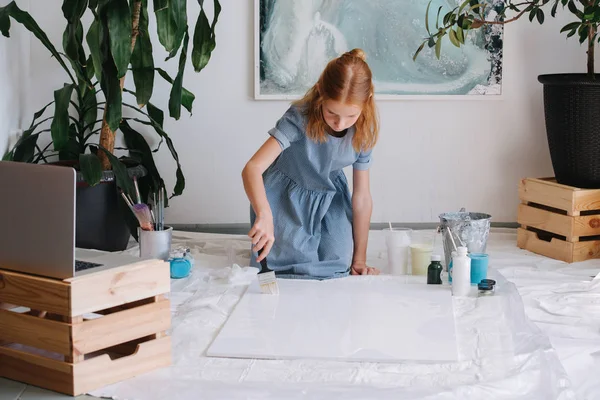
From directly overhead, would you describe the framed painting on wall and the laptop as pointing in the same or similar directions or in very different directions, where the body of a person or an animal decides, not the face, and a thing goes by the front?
very different directions

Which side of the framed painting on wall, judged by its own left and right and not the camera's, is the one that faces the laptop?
front

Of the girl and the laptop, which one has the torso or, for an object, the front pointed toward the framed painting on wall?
the laptop

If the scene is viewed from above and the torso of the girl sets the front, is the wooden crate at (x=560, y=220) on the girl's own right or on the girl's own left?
on the girl's own left

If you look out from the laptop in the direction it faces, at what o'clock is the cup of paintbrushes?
The cup of paintbrushes is roughly at 11 o'clock from the laptop.

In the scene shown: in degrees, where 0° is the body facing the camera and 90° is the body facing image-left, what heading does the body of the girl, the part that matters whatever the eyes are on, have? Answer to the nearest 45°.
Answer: approximately 0°

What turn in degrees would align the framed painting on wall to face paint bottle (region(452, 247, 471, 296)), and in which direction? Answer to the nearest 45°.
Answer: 0° — it already faces it

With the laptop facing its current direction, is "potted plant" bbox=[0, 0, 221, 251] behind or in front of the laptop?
in front

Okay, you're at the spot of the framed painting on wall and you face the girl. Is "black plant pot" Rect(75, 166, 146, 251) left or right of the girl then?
right

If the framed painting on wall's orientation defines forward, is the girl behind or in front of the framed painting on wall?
in front

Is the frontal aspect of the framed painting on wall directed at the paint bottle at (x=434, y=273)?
yes

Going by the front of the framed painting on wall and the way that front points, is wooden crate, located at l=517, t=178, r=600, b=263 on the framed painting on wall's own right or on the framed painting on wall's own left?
on the framed painting on wall's own left

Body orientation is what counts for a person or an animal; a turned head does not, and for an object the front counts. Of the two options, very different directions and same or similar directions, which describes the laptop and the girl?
very different directions

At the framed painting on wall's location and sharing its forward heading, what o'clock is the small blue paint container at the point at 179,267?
The small blue paint container is roughly at 1 o'clock from the framed painting on wall.
